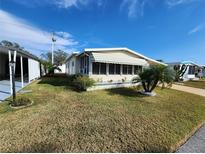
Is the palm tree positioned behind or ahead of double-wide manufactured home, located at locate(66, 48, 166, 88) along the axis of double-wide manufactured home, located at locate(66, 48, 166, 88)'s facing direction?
ahead

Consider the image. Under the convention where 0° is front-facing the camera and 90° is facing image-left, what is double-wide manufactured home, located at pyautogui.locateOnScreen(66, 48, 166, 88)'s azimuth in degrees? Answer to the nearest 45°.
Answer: approximately 315°
